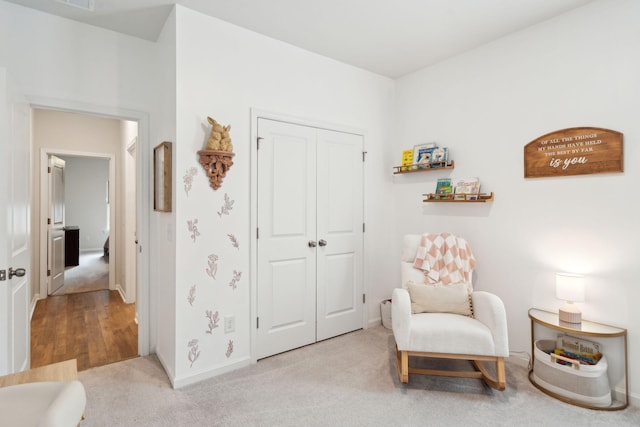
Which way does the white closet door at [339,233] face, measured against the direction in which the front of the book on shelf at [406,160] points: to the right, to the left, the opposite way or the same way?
to the left

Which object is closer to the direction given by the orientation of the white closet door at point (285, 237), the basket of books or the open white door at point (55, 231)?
the basket of books

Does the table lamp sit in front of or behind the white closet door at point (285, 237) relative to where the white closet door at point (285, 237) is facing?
in front

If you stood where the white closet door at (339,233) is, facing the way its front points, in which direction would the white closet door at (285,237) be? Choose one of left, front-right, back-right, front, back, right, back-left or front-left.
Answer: right

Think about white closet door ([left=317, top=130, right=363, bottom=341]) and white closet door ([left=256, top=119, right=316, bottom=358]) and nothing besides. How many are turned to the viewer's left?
0

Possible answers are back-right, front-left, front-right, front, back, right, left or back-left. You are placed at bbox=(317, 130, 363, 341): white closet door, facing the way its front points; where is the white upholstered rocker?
front

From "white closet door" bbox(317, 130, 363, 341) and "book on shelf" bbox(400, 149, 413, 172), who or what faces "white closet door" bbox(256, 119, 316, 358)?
the book on shelf

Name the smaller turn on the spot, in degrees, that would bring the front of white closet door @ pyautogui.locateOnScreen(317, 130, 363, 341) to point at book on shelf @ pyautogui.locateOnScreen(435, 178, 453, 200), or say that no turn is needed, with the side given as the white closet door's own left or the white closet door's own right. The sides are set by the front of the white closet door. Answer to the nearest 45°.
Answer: approximately 45° to the white closet door's own left

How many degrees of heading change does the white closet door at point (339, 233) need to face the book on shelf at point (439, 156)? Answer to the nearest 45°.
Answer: approximately 45° to its left

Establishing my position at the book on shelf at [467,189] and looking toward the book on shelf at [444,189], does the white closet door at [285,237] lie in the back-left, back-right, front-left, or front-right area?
front-left

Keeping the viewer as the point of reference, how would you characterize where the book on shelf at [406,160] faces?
facing the viewer and to the left of the viewer

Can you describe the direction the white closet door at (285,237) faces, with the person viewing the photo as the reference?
facing the viewer and to the right of the viewer

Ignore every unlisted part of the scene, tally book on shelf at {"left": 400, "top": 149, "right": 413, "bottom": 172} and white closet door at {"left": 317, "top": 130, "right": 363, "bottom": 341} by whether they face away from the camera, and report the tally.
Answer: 0

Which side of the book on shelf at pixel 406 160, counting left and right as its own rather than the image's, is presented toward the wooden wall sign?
left
